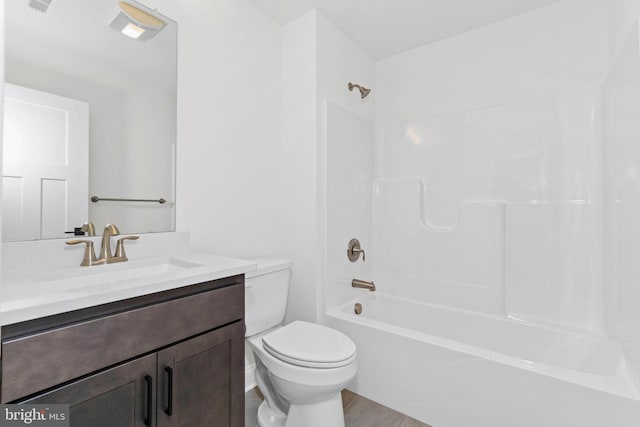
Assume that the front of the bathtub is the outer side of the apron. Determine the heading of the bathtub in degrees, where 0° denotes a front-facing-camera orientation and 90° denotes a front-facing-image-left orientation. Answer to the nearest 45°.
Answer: approximately 45°

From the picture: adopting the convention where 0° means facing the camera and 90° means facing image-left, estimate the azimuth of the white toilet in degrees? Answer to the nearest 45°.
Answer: approximately 315°

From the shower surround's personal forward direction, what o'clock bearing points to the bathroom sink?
The bathroom sink is roughly at 12 o'clock from the shower surround.

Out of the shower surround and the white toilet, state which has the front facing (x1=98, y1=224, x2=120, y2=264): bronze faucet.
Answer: the shower surround

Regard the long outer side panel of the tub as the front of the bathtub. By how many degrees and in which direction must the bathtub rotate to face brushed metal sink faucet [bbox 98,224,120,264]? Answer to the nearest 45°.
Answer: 0° — it already faces it

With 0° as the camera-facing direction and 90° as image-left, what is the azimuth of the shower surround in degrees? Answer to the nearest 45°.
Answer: approximately 45°

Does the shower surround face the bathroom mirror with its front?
yes

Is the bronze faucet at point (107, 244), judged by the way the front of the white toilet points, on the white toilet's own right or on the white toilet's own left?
on the white toilet's own right
